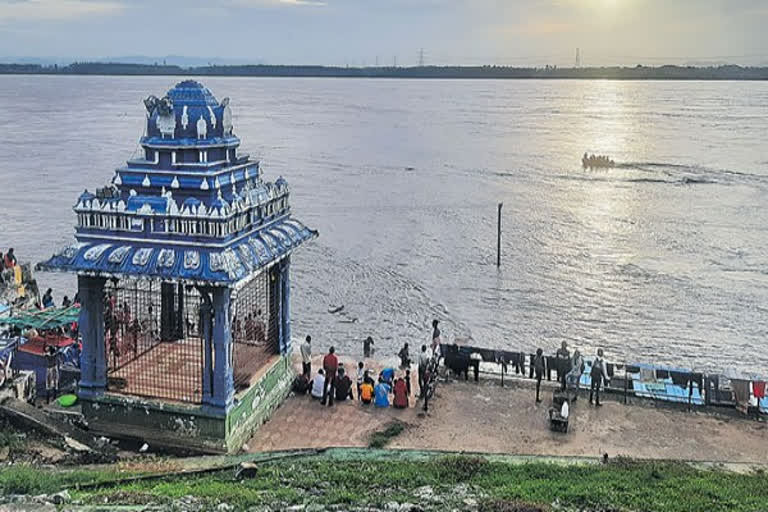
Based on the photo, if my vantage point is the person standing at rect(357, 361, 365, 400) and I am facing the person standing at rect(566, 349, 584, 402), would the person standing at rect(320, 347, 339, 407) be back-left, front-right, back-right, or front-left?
back-right

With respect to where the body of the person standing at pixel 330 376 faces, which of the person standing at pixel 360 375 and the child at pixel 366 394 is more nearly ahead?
the person standing

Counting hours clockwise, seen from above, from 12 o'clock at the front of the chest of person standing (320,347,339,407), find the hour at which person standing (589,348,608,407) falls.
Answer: person standing (589,348,608,407) is roughly at 3 o'clock from person standing (320,347,339,407).

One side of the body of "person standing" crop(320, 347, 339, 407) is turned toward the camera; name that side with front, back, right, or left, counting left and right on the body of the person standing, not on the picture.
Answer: back
